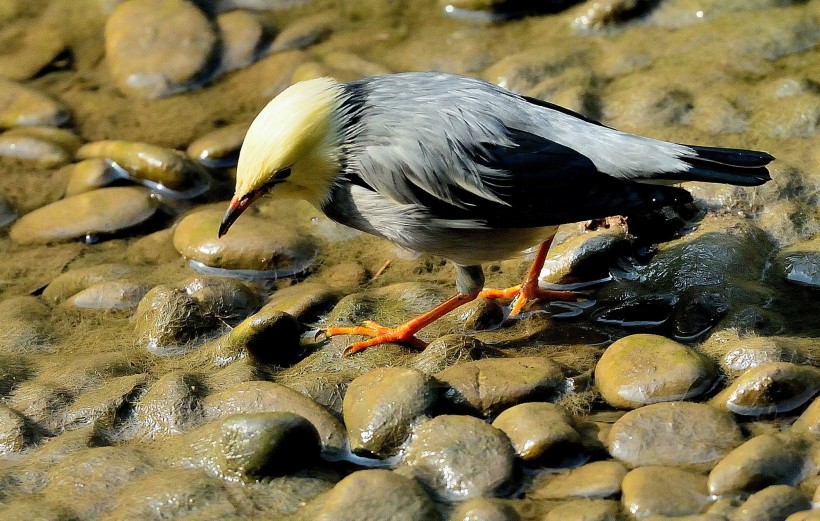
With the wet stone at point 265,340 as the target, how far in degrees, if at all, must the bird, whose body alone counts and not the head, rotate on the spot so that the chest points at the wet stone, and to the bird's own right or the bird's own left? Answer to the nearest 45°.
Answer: approximately 45° to the bird's own left

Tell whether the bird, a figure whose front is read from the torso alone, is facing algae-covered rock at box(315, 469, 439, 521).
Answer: no

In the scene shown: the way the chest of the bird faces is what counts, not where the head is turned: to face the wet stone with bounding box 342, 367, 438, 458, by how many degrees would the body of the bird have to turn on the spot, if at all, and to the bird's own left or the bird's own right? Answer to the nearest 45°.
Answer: approximately 90° to the bird's own left

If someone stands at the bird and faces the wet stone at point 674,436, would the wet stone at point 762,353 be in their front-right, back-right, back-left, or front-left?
front-left

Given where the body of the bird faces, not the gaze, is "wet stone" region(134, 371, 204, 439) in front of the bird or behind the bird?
in front

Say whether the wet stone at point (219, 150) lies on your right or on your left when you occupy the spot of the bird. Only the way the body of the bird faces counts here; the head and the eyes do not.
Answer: on your right

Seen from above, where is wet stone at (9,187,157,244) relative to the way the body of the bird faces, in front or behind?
in front

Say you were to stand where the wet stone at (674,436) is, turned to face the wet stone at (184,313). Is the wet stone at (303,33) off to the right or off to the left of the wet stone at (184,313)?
right

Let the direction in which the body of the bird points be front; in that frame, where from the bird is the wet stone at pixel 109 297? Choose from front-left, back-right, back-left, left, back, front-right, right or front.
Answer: front

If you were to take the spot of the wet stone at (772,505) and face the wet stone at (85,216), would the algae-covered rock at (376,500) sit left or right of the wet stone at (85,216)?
left

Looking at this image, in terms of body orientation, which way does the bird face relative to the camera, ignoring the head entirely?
to the viewer's left

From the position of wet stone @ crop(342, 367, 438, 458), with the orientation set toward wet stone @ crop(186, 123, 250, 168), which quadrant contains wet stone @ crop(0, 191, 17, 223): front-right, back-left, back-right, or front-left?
front-left

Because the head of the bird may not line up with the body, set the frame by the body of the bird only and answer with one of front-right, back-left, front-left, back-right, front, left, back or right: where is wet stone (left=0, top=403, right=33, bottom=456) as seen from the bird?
front-left

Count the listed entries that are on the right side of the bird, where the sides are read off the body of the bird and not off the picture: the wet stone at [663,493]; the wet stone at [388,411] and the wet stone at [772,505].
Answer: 0

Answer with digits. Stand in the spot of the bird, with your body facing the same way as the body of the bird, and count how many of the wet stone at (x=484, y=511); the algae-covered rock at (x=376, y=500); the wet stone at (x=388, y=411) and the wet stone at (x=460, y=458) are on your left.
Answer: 4

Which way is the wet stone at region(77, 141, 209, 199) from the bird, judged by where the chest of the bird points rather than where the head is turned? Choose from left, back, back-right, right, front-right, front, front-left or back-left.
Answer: front-right

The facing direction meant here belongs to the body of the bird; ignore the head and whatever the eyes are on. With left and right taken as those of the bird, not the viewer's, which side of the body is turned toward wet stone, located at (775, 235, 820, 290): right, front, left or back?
back

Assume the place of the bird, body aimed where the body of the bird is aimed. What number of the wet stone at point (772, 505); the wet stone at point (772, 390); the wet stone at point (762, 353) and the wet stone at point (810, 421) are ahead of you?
0

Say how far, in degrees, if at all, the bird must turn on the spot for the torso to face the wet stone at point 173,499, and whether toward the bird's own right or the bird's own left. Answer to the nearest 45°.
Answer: approximately 45° to the bird's own left

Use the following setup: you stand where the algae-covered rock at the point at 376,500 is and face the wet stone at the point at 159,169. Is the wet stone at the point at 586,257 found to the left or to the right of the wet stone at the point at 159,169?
right

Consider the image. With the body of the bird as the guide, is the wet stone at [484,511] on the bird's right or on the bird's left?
on the bird's left
